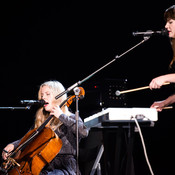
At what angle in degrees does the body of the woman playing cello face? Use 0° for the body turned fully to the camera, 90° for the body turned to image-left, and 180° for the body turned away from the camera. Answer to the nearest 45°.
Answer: approximately 45°
